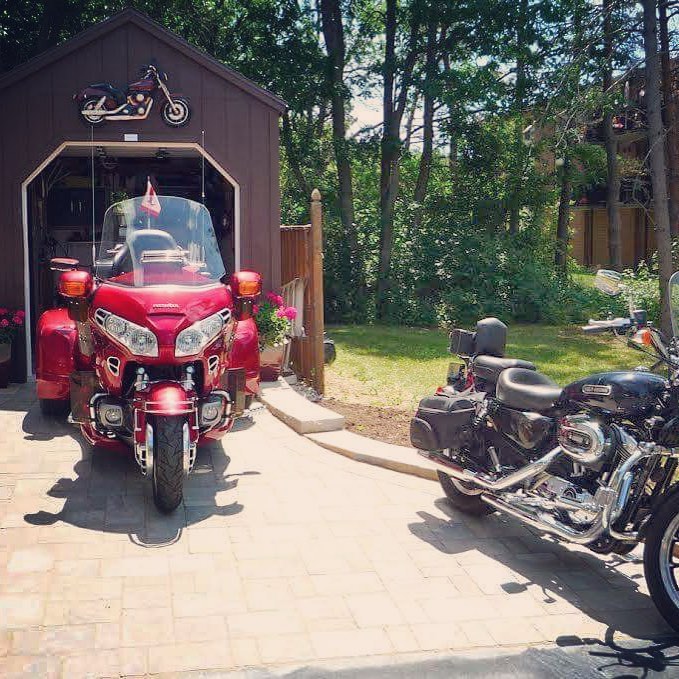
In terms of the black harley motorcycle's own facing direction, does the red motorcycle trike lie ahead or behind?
behind

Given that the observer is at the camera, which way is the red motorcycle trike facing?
facing the viewer

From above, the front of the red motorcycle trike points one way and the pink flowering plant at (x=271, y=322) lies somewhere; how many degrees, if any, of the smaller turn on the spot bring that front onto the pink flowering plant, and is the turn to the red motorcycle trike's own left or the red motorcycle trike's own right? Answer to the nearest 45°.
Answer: approximately 180°

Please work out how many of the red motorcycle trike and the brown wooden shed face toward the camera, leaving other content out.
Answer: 2

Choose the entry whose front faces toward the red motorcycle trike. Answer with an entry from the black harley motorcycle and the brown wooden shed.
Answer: the brown wooden shed

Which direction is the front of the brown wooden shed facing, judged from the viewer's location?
facing the viewer

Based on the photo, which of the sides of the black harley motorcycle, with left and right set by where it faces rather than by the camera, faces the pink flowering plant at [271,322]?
back

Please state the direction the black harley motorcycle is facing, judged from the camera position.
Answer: facing the viewer and to the right of the viewer

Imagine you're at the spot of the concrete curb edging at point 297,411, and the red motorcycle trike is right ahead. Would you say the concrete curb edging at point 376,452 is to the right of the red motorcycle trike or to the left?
left

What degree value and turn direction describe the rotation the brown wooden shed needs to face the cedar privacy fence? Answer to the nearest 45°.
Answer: approximately 90° to its left
